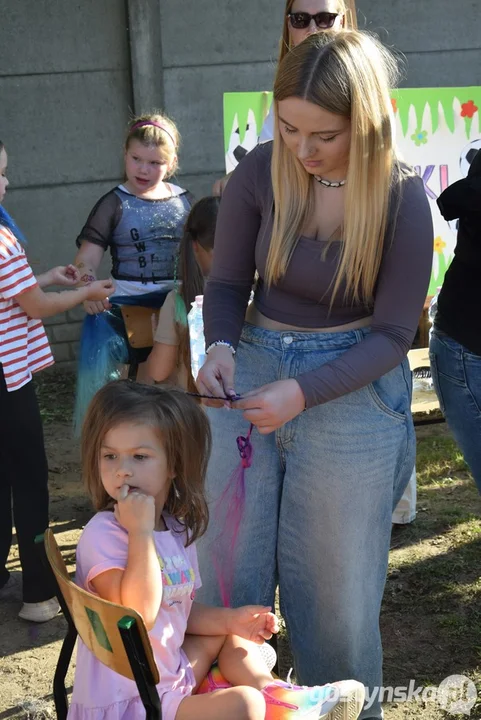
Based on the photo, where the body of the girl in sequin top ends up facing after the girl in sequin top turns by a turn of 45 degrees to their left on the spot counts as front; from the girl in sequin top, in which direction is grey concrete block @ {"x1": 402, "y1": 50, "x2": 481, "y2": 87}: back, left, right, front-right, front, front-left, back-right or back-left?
left

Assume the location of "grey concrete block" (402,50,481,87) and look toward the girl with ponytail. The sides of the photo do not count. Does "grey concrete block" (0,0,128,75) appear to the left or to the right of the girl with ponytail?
right

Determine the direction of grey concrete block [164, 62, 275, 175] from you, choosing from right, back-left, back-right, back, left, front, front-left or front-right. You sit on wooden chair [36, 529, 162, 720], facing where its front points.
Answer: front-left

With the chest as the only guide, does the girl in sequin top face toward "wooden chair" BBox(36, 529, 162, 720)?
yes

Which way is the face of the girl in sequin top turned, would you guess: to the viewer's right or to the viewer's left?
to the viewer's left

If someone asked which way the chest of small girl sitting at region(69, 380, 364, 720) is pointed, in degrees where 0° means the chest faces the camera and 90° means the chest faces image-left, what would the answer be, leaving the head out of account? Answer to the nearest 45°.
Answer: approximately 315°
